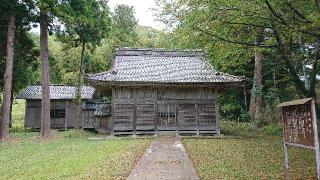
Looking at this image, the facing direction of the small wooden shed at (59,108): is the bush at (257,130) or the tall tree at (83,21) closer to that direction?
the tall tree

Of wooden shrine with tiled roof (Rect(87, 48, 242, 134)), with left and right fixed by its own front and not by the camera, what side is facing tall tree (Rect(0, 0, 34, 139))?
right

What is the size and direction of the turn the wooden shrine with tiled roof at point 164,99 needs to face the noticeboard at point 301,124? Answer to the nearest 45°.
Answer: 0° — it already faces it

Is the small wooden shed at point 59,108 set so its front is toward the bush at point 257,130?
no

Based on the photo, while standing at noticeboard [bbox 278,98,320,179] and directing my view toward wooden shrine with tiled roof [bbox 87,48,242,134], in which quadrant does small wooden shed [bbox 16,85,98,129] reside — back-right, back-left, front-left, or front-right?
front-left

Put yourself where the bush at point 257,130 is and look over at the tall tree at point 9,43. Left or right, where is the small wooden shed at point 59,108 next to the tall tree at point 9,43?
right

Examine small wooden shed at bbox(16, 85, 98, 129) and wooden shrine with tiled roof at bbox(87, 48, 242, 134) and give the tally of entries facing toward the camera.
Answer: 2

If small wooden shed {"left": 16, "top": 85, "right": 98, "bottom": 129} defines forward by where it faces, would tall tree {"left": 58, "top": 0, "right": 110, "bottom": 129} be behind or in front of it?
in front

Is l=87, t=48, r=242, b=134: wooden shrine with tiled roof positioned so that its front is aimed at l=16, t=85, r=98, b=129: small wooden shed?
no

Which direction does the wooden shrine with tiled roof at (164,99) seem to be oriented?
toward the camera

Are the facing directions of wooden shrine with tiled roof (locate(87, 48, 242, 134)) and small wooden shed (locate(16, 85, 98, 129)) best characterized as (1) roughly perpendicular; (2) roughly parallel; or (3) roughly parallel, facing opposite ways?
roughly parallel

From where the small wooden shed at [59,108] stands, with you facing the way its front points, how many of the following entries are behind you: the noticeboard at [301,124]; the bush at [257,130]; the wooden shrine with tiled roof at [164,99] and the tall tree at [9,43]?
0

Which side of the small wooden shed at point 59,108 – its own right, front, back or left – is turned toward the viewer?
front
